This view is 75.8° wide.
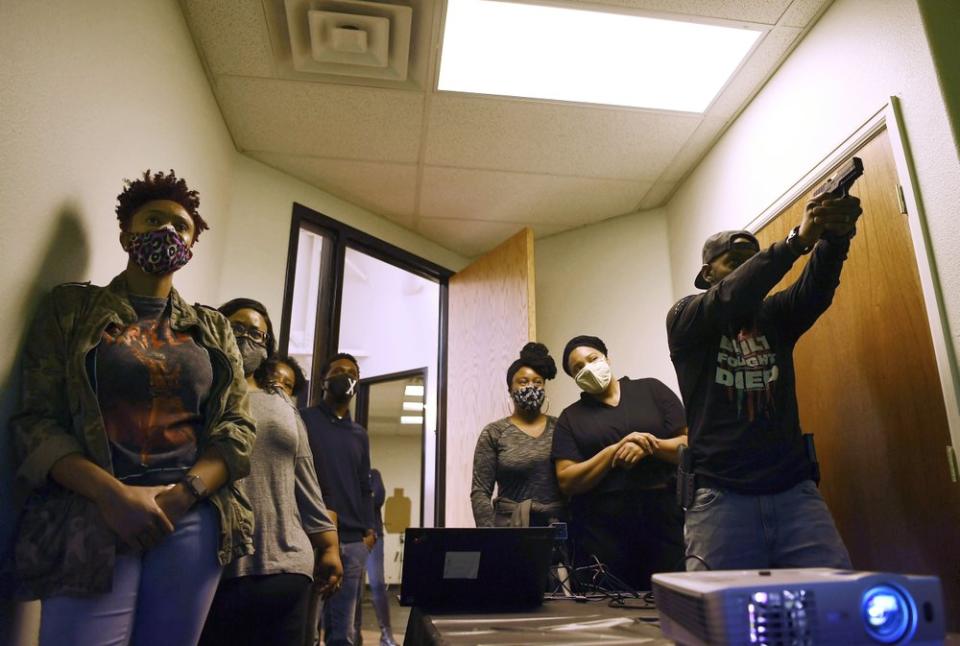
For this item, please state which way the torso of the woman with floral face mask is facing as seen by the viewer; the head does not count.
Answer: toward the camera

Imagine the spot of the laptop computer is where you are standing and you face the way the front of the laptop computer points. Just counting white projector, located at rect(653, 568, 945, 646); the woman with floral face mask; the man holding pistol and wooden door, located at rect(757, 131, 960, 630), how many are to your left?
1

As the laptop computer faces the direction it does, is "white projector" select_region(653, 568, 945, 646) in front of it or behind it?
behind

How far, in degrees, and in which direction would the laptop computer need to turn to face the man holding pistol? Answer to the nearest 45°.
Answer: approximately 90° to its right

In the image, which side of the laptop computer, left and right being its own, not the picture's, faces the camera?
back

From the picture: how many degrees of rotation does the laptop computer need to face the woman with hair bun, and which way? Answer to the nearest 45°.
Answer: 0° — it already faces them

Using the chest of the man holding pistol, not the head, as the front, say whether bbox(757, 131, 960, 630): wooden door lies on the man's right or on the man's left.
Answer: on the man's left

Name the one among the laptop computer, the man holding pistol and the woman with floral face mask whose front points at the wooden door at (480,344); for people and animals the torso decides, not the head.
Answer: the laptop computer

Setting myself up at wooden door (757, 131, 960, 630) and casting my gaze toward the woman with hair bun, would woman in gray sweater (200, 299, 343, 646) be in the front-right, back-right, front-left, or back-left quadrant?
front-left

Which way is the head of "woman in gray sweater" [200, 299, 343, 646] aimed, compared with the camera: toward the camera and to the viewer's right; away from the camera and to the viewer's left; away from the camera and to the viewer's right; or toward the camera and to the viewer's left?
toward the camera and to the viewer's right

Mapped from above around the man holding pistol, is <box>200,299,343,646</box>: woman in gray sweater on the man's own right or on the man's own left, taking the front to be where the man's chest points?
on the man's own right

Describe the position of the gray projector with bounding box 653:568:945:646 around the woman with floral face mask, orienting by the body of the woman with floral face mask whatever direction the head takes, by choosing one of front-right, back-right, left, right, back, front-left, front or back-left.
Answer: front-left

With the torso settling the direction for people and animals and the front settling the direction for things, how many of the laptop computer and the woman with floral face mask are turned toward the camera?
1

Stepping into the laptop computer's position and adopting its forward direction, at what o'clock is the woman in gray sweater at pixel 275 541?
The woman in gray sweater is roughly at 10 o'clock from the laptop computer.

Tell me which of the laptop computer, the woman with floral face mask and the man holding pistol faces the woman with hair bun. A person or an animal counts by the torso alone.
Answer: the laptop computer

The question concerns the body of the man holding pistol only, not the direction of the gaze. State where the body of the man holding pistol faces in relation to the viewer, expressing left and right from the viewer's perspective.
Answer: facing the viewer and to the right of the viewer

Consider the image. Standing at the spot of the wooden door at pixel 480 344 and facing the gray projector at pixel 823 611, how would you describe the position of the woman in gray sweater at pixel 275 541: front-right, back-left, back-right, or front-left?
front-right

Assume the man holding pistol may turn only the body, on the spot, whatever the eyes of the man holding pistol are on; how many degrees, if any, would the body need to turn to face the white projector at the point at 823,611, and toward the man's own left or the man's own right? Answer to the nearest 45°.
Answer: approximately 45° to the man's own right

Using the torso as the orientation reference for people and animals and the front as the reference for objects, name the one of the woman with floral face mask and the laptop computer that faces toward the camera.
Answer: the woman with floral face mask
